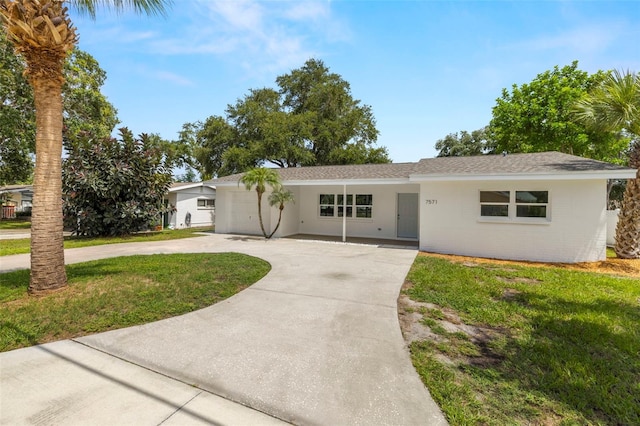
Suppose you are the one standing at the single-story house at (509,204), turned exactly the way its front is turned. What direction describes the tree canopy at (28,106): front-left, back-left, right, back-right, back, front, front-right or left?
right

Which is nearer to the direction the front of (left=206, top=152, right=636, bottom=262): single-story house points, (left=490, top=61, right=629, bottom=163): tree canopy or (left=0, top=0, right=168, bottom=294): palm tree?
the palm tree

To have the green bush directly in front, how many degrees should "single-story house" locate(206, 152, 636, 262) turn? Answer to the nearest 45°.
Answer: approximately 90° to its right

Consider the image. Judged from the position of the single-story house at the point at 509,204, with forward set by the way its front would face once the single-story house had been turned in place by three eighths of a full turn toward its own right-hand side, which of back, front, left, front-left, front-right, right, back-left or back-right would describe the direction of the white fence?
right

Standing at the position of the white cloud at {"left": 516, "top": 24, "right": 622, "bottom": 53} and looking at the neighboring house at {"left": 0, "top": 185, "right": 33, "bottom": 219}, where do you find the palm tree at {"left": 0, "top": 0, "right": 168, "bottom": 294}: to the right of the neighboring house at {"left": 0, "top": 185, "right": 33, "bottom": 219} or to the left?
left

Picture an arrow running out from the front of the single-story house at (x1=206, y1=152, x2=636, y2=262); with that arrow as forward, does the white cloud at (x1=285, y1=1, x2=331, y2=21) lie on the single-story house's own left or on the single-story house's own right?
on the single-story house's own right

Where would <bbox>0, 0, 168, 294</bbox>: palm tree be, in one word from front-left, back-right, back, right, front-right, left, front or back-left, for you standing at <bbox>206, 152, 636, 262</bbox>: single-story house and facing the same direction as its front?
front-right

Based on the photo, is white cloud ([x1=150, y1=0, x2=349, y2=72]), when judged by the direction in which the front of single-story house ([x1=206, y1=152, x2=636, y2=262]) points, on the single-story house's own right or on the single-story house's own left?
on the single-story house's own right

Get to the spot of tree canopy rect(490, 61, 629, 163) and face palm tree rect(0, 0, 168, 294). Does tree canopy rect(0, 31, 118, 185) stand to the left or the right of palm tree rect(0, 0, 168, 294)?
right

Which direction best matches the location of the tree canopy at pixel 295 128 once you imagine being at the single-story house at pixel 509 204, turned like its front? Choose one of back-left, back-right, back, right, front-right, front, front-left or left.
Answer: back-right

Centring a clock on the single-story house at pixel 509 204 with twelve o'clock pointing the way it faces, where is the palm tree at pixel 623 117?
The palm tree is roughly at 9 o'clock from the single-story house.

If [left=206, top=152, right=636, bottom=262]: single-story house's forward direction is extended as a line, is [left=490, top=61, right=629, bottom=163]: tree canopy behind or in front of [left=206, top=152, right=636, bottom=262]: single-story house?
behind

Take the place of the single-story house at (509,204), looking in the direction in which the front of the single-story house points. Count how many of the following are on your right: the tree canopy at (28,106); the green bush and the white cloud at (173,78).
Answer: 3

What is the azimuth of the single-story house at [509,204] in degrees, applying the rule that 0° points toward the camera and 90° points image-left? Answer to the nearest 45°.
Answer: approximately 0°
